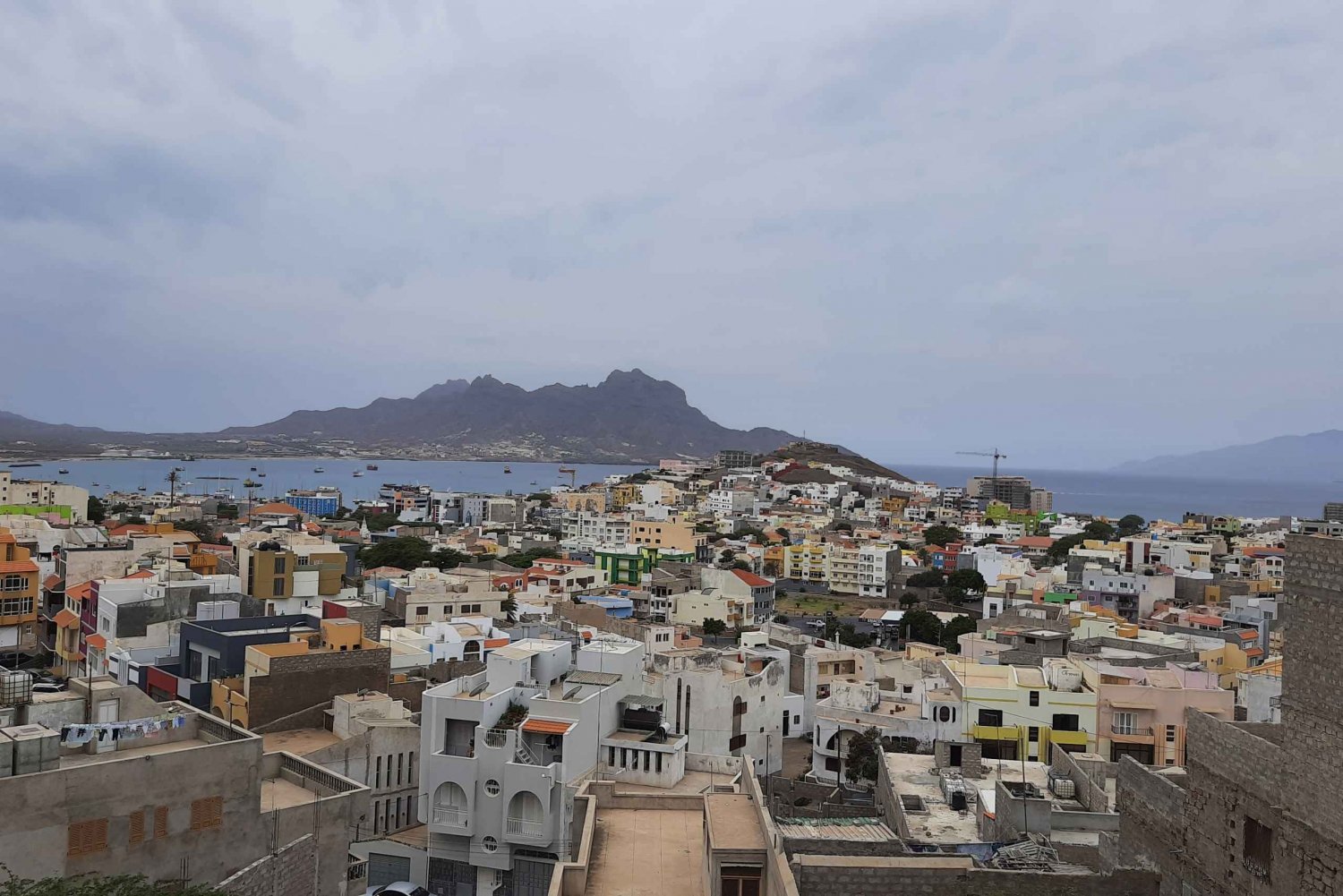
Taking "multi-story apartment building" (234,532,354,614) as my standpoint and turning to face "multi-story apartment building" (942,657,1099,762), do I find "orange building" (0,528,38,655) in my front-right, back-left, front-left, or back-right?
back-right

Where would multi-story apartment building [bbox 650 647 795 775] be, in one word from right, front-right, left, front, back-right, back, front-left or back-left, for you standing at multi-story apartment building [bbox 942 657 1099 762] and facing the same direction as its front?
right

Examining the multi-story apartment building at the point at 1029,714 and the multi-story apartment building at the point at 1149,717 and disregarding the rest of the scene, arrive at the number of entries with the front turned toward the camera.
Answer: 2

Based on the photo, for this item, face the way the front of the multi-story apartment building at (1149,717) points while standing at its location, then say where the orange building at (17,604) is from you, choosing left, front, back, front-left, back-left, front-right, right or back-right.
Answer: right

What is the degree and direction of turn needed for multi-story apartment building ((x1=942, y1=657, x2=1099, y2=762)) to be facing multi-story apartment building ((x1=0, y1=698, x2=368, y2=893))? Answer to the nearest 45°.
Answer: approximately 45° to its right

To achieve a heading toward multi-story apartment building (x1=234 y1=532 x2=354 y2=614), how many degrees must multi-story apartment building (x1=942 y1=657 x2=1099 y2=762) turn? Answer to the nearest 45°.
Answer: approximately 90° to its right

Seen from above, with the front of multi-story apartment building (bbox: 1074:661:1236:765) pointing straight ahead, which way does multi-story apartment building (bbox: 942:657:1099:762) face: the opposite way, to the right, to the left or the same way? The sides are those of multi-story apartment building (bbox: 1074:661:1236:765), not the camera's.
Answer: the same way

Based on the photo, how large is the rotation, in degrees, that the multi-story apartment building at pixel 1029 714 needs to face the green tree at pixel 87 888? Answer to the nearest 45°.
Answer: approximately 45° to its right

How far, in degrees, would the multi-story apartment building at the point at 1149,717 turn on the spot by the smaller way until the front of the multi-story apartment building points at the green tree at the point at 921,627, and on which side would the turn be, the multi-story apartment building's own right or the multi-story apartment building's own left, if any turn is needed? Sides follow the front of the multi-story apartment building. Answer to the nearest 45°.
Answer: approximately 135° to the multi-story apartment building's own right

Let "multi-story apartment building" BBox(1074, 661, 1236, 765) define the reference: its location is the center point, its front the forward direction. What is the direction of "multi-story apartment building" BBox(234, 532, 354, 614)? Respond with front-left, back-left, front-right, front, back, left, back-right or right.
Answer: right

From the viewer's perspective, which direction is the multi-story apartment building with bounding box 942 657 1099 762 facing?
toward the camera

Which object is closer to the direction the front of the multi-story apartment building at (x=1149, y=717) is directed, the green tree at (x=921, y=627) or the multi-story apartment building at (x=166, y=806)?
the multi-story apartment building

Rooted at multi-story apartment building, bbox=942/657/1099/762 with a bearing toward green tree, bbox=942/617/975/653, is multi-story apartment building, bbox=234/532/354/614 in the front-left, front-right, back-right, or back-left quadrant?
front-left

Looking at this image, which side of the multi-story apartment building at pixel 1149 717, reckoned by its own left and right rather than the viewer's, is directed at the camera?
front

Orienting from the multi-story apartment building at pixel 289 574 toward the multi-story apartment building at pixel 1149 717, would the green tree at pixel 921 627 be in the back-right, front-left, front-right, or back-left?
front-left

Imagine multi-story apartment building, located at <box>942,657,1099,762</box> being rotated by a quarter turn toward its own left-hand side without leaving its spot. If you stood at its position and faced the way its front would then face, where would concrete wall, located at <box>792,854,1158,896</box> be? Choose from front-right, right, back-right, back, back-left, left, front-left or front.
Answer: right

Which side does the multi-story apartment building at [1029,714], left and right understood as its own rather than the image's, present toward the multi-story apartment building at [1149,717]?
left

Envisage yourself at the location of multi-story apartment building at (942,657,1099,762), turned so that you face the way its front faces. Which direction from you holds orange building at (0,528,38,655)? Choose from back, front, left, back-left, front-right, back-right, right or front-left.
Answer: right

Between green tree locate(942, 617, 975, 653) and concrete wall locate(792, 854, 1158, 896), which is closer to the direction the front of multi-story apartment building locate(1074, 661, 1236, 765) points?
the concrete wall
